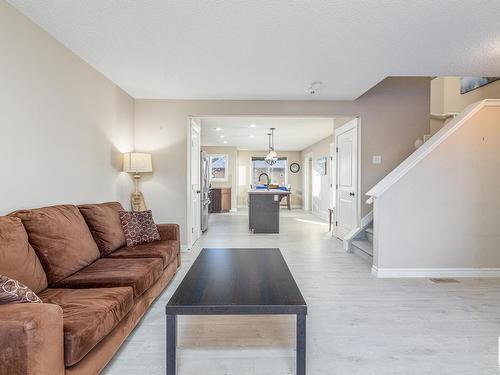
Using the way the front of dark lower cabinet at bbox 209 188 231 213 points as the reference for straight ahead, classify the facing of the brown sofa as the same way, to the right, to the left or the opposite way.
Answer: to the left

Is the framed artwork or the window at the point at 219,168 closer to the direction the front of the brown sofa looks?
the framed artwork

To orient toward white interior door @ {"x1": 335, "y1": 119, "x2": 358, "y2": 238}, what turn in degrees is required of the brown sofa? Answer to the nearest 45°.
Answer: approximately 45° to its left

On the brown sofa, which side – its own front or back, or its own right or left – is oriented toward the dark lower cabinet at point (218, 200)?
left

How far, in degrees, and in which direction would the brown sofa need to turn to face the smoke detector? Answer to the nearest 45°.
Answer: approximately 45° to its left

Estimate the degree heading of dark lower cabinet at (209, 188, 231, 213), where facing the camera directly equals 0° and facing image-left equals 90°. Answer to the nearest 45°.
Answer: approximately 0°

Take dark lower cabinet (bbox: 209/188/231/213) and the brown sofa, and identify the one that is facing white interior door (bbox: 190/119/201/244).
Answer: the dark lower cabinet

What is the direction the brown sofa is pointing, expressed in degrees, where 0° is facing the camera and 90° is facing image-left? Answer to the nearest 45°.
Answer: approximately 315°

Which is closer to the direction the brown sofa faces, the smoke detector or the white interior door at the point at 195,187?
the smoke detector
